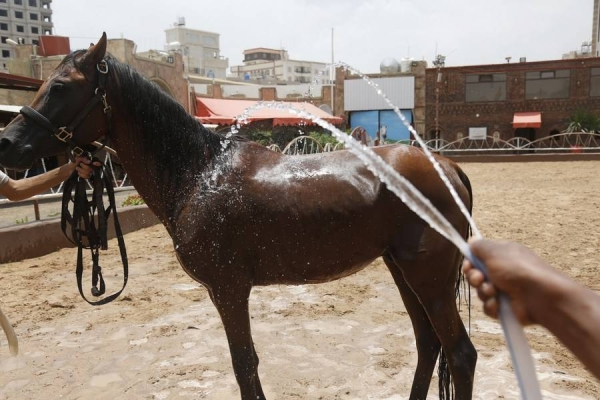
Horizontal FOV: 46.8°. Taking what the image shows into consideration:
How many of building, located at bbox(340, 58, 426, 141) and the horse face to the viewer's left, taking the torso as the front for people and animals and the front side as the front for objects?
1

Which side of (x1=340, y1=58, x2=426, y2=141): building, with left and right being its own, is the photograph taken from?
front

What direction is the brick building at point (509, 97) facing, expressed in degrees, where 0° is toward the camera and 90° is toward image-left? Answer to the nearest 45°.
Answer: approximately 0°

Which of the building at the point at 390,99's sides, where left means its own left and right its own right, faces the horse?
front

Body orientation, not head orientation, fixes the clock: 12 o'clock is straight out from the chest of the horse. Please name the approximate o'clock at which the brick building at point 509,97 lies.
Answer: The brick building is roughly at 4 o'clock from the horse.

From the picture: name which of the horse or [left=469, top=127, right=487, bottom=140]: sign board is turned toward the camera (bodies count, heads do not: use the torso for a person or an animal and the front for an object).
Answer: the sign board

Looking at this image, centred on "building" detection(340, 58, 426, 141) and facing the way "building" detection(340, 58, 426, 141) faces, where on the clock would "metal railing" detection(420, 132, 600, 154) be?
The metal railing is roughly at 10 o'clock from the building.

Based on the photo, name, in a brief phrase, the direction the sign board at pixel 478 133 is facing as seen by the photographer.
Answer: facing the viewer

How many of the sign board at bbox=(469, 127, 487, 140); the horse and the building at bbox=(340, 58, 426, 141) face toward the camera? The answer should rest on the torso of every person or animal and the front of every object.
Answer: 2

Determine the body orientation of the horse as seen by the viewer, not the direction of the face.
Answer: to the viewer's left

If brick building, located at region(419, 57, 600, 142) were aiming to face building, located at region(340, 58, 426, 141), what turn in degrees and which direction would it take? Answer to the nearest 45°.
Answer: approximately 90° to its right

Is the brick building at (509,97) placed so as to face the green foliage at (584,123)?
no

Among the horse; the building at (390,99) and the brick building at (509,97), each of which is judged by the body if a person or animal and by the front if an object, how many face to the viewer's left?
1

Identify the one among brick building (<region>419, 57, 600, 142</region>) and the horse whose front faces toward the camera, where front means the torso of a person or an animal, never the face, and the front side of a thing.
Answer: the brick building

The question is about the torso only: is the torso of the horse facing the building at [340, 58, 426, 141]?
no

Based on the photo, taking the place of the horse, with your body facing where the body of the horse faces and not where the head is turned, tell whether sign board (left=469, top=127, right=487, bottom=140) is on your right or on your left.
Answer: on your right
